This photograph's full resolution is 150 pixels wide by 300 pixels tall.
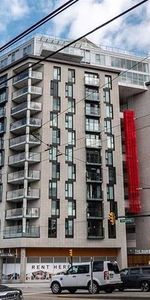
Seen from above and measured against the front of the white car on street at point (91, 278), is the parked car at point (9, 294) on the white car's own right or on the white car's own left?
on the white car's own left

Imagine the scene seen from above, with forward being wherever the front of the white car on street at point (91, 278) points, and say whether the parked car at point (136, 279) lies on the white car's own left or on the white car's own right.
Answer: on the white car's own right

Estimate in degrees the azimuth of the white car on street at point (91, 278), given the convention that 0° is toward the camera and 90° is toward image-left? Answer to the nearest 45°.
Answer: approximately 135°

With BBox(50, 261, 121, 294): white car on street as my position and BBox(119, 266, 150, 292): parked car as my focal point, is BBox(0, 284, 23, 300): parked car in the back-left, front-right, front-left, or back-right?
back-right
